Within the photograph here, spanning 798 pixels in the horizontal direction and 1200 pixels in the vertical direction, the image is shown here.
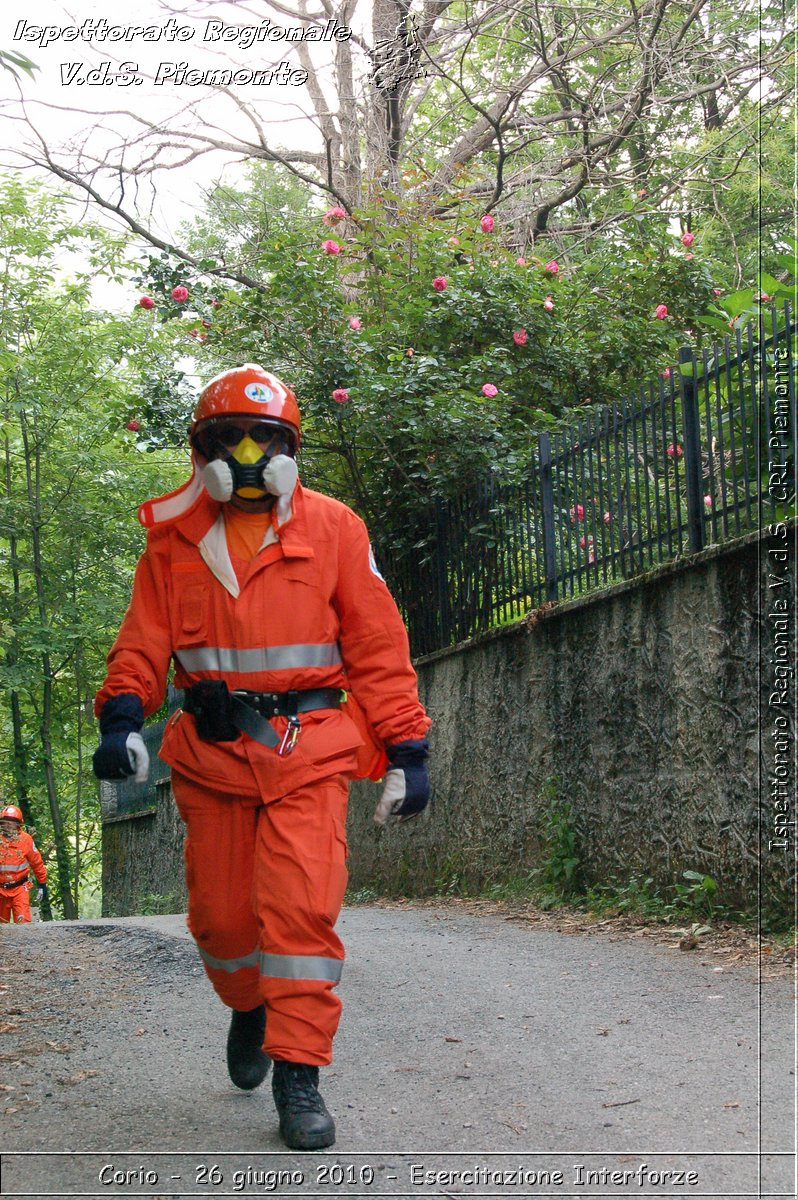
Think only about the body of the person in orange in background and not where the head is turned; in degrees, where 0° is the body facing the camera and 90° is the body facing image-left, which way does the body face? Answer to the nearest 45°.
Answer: approximately 0°

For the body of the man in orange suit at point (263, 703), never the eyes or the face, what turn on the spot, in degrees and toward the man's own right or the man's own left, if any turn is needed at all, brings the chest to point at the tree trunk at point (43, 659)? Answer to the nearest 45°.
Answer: approximately 180°

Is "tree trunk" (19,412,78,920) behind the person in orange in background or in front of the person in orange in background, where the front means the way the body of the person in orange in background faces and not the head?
behind

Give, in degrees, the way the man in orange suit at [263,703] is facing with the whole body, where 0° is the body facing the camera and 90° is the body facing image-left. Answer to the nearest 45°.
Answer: approximately 0°

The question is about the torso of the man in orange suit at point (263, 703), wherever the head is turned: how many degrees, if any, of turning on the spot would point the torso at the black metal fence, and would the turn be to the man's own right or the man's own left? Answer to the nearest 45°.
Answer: approximately 135° to the man's own left
